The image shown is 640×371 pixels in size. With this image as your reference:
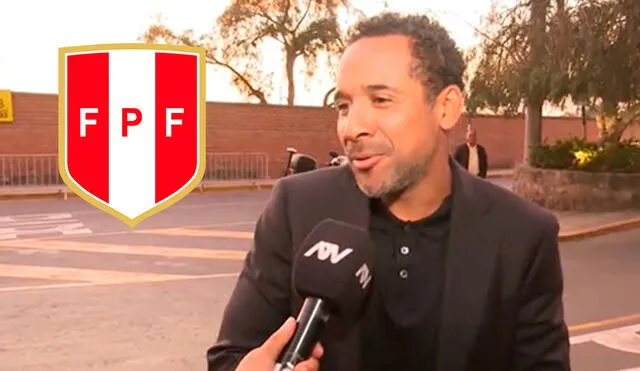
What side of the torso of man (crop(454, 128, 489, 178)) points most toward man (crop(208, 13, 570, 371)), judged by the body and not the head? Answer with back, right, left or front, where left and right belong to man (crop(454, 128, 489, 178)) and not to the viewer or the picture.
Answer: front

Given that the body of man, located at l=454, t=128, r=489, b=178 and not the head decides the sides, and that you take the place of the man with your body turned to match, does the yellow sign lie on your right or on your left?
on your right

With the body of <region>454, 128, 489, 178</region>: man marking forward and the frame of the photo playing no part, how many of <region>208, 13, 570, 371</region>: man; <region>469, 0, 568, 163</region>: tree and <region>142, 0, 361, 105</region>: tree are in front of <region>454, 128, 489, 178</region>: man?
1

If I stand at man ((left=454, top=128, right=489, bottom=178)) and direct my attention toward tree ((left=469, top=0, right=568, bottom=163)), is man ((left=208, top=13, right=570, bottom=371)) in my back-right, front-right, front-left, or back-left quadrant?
back-right

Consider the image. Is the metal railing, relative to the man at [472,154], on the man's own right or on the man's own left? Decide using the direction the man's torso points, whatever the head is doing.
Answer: on the man's own right

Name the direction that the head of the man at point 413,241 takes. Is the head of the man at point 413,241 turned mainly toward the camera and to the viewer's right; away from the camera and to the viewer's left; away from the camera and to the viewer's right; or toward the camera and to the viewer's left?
toward the camera and to the viewer's left

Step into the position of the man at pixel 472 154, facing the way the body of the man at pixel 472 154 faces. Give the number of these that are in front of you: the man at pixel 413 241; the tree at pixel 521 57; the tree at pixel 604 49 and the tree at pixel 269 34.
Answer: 1

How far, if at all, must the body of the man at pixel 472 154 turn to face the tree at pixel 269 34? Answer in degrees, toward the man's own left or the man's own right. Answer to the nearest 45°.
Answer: approximately 135° to the man's own right

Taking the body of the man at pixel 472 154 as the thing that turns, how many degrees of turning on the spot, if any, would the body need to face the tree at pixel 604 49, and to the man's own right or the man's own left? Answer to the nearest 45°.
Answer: approximately 135° to the man's own left

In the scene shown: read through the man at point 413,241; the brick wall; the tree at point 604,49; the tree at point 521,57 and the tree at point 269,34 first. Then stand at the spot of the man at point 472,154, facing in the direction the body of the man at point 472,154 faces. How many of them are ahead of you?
1

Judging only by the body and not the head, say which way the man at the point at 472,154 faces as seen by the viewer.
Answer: toward the camera

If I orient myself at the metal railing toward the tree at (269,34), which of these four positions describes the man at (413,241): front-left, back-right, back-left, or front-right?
back-right
